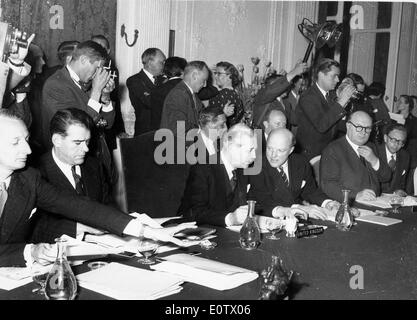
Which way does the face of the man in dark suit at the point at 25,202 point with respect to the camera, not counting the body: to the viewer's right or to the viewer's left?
to the viewer's right

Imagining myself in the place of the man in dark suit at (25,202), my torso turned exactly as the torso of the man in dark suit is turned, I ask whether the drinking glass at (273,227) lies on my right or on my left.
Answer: on my left

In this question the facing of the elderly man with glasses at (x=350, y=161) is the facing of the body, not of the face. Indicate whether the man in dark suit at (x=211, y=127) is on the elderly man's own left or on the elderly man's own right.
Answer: on the elderly man's own right

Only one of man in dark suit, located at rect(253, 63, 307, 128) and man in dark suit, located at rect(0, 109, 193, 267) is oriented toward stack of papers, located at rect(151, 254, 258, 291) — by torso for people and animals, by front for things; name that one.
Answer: man in dark suit, located at rect(0, 109, 193, 267)

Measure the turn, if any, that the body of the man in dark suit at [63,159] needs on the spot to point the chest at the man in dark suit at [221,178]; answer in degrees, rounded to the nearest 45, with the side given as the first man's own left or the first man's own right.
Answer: approximately 45° to the first man's own left
